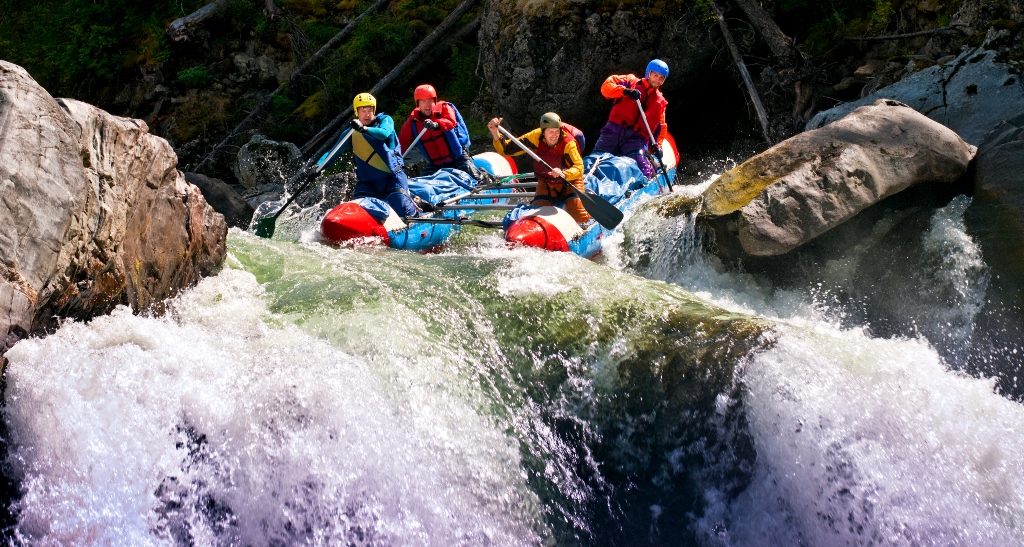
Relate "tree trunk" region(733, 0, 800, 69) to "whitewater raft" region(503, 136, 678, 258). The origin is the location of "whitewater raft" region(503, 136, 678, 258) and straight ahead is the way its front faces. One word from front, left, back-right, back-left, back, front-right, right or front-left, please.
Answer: back

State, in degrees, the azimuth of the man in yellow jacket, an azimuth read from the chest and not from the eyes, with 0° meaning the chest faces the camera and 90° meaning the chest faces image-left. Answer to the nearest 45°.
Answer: approximately 0°

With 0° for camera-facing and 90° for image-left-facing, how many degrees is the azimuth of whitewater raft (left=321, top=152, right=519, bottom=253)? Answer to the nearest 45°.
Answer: approximately 45°

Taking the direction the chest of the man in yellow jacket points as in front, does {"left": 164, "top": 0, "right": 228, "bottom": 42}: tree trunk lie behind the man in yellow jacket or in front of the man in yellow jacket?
behind

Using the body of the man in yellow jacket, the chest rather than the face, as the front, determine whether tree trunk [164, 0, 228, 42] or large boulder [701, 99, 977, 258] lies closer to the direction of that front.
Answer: the large boulder

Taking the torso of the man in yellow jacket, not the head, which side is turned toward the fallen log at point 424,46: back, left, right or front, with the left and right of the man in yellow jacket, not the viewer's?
back

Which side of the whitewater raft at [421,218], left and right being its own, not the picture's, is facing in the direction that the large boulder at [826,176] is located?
left

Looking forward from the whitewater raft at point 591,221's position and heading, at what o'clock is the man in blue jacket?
The man in blue jacket is roughly at 2 o'clock from the whitewater raft.

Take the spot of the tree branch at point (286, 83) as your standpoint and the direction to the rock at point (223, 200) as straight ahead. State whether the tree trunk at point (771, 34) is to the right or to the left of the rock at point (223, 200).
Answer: left

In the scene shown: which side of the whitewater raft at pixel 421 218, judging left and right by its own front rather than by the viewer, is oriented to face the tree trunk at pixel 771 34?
back

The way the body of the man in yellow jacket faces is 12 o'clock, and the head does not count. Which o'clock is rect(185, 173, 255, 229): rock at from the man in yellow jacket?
The rock is roughly at 4 o'clock from the man in yellow jacket.
